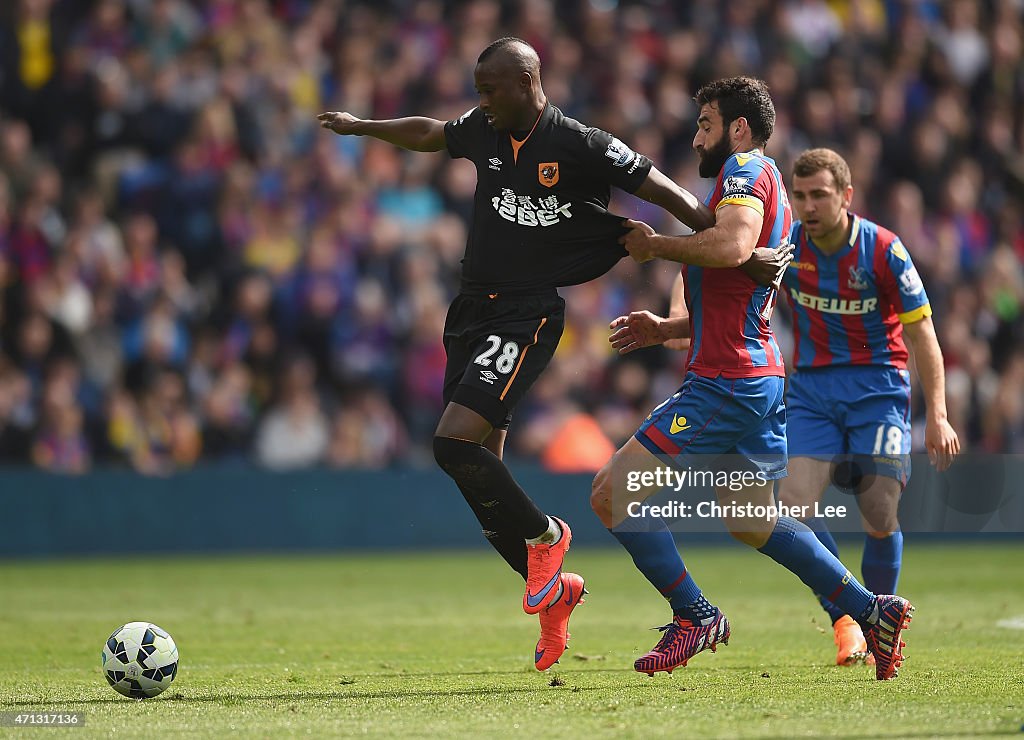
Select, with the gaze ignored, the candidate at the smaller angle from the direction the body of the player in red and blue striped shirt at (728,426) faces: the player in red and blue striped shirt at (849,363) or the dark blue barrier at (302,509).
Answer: the dark blue barrier

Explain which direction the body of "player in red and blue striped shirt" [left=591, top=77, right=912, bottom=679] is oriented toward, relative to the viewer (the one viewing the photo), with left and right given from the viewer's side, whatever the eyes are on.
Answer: facing to the left of the viewer

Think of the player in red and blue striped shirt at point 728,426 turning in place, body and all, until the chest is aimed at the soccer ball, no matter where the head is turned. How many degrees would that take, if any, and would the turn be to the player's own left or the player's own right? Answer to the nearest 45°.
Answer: approximately 45° to the player's own left

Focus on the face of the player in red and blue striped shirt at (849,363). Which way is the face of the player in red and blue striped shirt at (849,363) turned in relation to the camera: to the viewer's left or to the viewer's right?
to the viewer's left

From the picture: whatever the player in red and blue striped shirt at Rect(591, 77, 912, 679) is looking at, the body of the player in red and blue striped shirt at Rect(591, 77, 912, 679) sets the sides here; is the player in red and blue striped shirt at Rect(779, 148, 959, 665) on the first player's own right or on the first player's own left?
on the first player's own right

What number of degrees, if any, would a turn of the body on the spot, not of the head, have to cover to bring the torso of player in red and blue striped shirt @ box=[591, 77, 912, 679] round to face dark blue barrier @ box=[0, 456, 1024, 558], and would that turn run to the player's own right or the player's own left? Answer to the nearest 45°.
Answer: approximately 45° to the player's own right

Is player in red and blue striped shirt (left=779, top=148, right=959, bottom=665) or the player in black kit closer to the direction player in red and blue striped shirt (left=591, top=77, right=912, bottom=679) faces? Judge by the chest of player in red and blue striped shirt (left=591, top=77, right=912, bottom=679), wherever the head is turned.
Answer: the player in black kit

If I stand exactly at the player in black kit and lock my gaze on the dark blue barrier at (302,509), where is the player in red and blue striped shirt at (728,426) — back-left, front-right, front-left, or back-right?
back-right

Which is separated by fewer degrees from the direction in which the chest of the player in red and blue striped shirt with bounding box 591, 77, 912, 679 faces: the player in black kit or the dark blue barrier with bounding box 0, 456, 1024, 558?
the player in black kit

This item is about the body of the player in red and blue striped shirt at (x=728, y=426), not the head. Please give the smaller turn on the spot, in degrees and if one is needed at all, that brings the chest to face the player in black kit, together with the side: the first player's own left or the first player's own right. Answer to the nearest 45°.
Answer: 0° — they already face them
